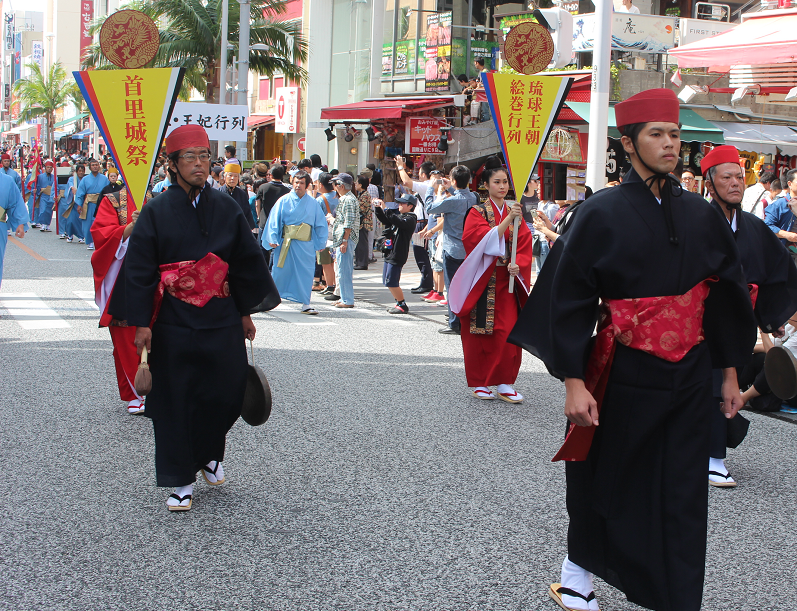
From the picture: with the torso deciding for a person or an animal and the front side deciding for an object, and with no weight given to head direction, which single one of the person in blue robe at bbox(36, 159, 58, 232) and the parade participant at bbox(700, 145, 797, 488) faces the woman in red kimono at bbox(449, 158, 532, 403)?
the person in blue robe

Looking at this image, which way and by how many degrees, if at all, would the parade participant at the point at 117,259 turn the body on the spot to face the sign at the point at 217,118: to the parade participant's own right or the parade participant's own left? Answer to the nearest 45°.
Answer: approximately 135° to the parade participant's own left

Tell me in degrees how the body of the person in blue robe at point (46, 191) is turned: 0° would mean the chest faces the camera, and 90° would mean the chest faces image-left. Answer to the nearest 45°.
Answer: approximately 0°

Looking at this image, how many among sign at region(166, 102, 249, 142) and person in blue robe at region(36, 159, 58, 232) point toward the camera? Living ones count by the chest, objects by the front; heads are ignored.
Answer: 2

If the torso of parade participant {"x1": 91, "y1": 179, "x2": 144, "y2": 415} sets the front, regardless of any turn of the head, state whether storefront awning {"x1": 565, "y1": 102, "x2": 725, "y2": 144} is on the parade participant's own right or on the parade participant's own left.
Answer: on the parade participant's own left

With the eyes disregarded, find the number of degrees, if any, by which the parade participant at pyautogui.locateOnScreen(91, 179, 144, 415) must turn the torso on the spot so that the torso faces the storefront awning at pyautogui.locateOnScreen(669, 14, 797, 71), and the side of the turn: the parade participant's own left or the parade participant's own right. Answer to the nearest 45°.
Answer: approximately 90° to the parade participant's own left

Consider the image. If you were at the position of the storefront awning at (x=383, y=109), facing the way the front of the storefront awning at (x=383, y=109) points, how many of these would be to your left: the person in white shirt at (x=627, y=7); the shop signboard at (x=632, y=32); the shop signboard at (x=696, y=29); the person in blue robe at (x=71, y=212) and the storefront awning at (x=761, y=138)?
4

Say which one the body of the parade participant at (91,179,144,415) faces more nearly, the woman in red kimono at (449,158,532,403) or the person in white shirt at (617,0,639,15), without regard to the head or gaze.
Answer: the woman in red kimono

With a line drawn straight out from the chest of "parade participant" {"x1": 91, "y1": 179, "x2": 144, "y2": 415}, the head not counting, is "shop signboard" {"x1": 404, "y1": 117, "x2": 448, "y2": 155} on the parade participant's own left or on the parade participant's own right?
on the parade participant's own left

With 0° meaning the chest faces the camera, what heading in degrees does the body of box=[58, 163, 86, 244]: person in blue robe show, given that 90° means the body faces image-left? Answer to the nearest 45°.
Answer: approximately 315°

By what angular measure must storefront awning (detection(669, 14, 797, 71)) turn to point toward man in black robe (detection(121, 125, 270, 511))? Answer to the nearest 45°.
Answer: approximately 45° to its left
